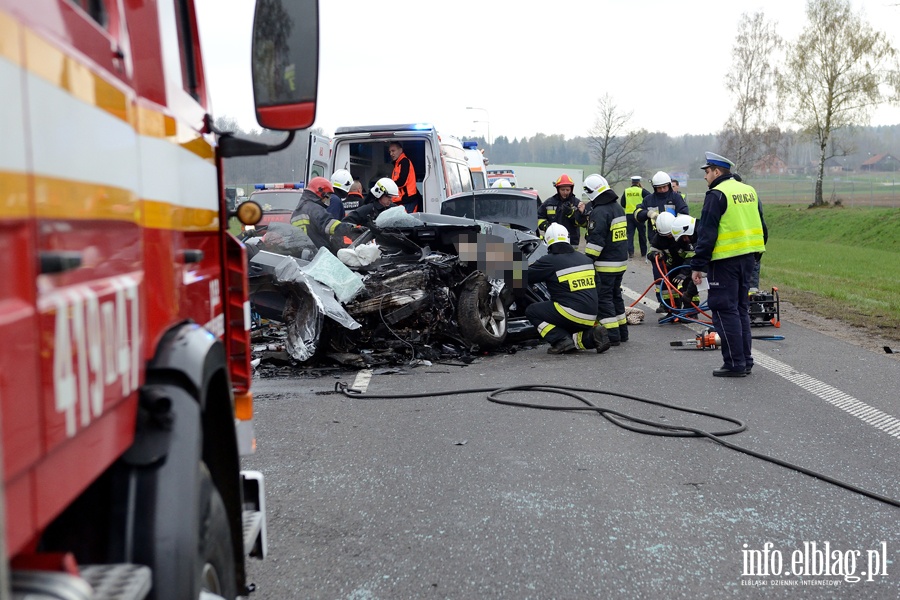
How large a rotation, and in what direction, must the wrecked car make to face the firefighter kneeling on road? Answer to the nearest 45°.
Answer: approximately 135° to its left

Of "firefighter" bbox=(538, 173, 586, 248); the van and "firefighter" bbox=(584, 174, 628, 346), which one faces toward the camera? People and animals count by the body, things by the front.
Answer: "firefighter" bbox=(538, 173, 586, 248)

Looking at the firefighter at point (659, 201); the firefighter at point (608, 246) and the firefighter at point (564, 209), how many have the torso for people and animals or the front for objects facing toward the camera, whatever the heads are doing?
2

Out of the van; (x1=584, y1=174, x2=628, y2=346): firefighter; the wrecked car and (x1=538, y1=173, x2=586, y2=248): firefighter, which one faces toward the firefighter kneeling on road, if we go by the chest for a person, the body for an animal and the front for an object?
(x1=538, y1=173, x2=586, y2=248): firefighter

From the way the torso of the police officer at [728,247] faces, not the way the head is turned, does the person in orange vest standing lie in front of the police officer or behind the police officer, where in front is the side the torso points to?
in front

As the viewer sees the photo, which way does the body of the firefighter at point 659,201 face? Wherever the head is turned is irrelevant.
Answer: toward the camera

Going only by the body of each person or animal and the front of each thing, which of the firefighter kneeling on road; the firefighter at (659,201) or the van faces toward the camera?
the firefighter

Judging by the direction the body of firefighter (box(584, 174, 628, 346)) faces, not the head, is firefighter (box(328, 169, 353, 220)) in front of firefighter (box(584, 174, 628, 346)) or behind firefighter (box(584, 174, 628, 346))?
in front

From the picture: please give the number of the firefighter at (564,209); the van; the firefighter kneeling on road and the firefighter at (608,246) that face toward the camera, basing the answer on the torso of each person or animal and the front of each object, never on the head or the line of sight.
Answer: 1

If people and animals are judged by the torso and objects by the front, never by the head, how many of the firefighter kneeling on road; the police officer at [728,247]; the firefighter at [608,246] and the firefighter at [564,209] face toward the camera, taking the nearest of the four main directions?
1

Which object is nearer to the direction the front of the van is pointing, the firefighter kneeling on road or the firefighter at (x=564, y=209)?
the firefighter

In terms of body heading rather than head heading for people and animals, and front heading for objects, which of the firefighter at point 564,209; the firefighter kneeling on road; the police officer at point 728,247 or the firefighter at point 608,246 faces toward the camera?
the firefighter at point 564,209
